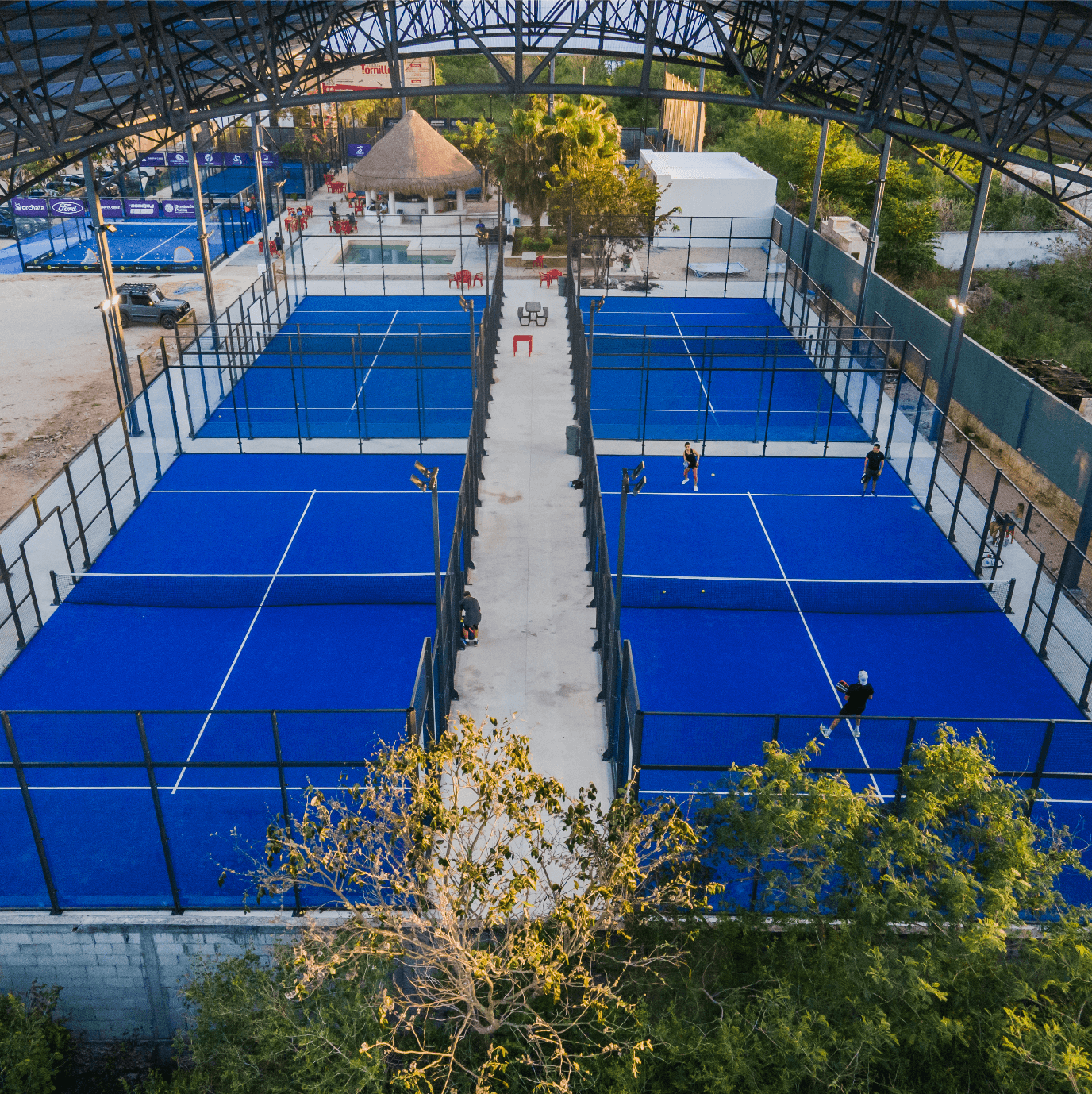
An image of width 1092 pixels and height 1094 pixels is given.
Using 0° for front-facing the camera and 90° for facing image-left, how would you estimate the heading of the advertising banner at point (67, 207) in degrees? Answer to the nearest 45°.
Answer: approximately 0°

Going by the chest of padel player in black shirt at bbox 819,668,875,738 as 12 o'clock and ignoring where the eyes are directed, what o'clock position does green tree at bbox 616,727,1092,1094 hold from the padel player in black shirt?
The green tree is roughly at 6 o'clock from the padel player in black shirt.

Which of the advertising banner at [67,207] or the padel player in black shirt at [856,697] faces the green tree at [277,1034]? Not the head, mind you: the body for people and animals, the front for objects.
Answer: the advertising banner

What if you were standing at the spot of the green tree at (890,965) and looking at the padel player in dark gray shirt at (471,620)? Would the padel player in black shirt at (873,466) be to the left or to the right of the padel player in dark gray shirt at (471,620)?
right

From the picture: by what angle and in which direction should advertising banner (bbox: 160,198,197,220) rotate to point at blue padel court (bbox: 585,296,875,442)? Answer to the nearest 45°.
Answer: approximately 45° to its left

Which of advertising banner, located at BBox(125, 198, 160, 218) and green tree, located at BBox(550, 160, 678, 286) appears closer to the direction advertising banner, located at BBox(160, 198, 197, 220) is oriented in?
the green tree

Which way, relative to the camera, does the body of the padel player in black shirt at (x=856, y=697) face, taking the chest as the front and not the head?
away from the camera

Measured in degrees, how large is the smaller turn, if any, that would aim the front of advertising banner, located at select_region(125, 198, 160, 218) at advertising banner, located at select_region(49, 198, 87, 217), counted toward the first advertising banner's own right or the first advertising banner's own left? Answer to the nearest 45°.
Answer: approximately 45° to the first advertising banner's own right

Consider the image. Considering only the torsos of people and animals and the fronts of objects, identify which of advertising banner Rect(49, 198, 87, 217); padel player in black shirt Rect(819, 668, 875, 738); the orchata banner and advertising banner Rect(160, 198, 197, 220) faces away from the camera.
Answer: the padel player in black shirt
